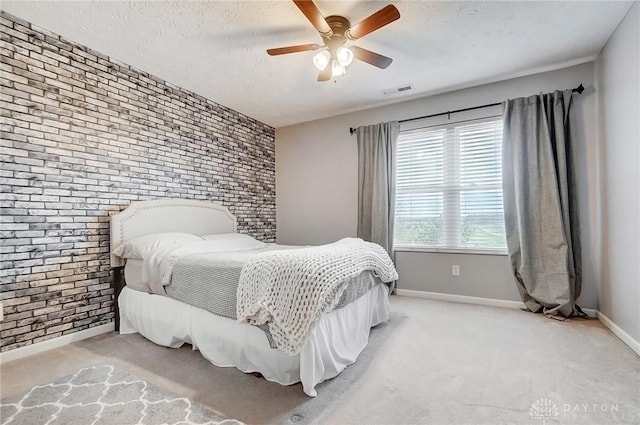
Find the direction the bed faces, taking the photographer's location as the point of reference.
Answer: facing the viewer and to the right of the viewer

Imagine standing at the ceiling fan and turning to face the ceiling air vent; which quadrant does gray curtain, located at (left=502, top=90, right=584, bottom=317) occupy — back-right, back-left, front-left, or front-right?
front-right

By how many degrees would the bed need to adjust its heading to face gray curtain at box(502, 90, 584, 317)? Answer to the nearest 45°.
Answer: approximately 45° to its left

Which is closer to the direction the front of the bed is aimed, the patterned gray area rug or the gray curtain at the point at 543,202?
the gray curtain

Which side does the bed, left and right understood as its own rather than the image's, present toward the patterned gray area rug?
right

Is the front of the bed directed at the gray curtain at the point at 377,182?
no
